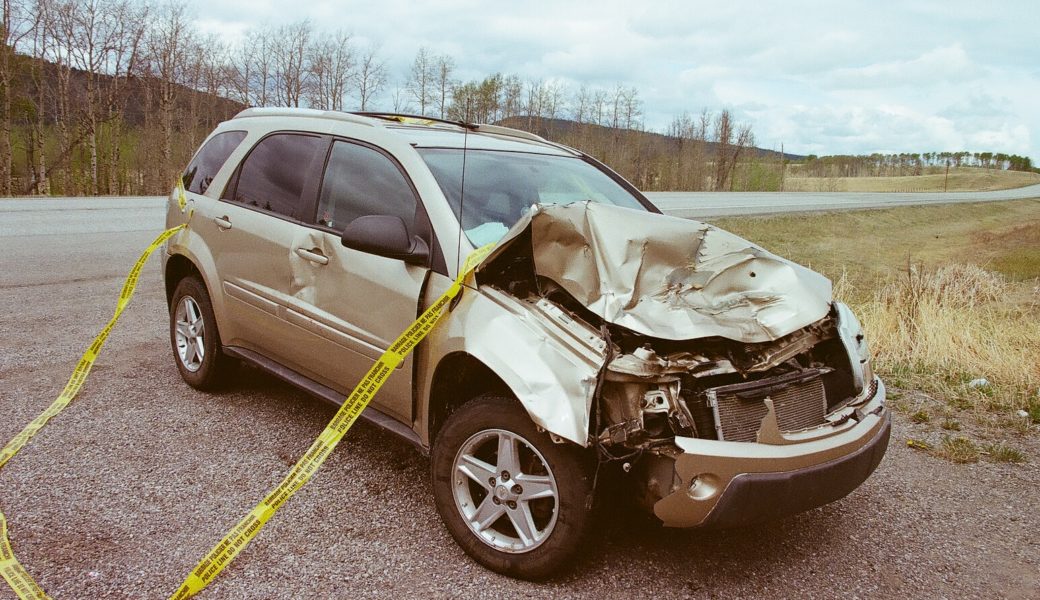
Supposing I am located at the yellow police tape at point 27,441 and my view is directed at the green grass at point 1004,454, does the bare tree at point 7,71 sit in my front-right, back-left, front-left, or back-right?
back-left

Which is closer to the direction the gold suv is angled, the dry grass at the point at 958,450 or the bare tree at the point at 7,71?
the dry grass

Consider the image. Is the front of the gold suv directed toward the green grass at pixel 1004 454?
no

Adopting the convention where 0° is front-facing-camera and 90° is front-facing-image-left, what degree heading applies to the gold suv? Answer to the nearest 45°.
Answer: approximately 315°

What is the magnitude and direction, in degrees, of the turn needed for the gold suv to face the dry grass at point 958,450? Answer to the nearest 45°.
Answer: approximately 90° to its left

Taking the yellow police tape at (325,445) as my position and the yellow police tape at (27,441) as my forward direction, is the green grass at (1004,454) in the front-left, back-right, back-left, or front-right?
back-right

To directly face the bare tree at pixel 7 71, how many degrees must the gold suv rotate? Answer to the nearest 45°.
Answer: approximately 180°
